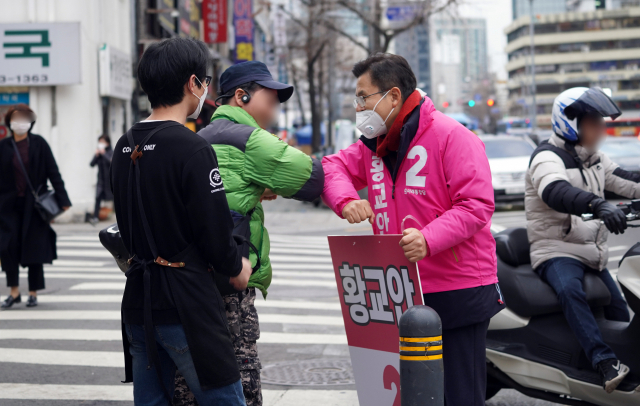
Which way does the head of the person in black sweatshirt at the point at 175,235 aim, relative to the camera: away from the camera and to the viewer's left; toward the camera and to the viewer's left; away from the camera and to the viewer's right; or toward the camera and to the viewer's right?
away from the camera and to the viewer's right

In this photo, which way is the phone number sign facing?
toward the camera

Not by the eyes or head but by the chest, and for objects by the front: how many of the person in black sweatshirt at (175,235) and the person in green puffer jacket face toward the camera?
0

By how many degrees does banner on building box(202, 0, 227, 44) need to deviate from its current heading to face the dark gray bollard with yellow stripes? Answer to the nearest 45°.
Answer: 0° — it already faces it

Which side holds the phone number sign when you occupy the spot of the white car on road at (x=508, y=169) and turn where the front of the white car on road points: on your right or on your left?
on your right

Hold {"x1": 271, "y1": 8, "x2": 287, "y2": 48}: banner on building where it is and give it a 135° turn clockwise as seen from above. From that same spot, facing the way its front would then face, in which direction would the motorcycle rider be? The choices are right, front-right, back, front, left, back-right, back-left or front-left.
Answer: back-left

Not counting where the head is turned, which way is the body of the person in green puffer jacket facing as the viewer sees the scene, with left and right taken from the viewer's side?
facing to the right of the viewer

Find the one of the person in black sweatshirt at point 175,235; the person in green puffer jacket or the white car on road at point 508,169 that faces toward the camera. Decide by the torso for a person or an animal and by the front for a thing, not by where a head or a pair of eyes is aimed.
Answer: the white car on road

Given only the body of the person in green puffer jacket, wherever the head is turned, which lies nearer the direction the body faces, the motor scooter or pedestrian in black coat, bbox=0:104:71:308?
the motor scooter

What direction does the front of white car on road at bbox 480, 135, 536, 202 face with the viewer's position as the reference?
facing the viewer

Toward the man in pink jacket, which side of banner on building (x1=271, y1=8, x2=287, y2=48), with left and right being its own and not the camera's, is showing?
front

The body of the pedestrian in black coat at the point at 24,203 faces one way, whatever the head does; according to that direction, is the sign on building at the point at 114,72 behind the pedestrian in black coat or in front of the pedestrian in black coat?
behind

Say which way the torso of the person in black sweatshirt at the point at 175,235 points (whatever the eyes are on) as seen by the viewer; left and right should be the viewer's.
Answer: facing away from the viewer and to the right of the viewer

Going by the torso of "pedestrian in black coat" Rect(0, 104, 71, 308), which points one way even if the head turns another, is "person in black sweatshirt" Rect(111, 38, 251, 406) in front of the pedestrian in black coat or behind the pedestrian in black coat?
in front

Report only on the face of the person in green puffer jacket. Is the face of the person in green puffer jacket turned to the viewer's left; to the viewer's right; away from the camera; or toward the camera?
to the viewer's right
